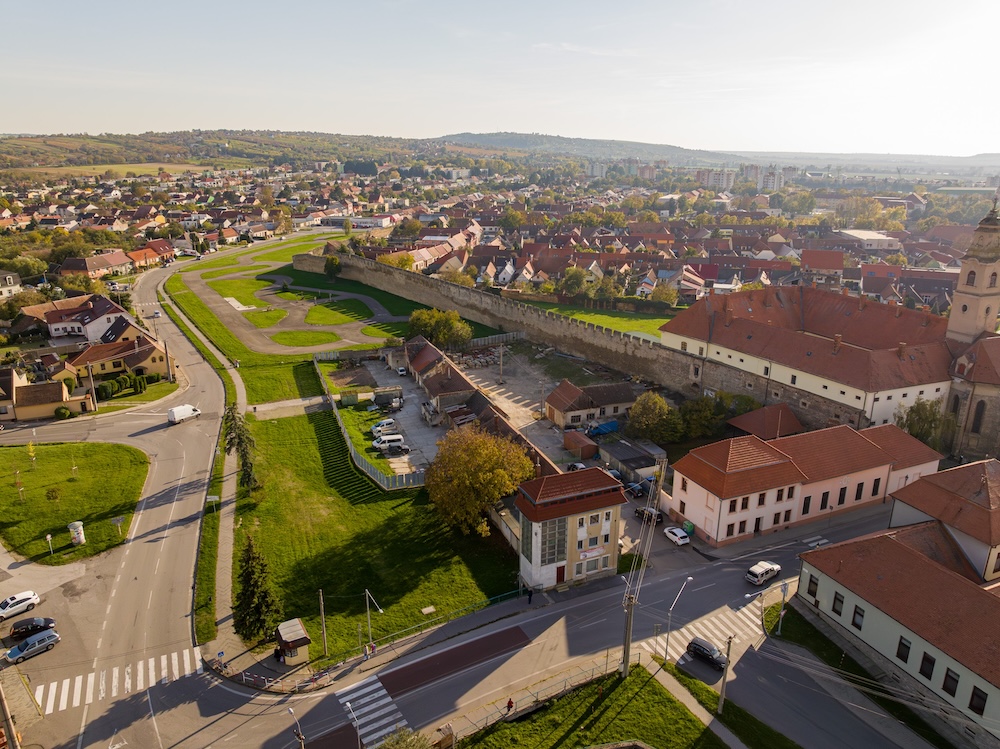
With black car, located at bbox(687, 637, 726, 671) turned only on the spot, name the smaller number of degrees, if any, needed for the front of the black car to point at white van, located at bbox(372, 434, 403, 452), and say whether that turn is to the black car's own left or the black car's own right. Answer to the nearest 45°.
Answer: approximately 180°

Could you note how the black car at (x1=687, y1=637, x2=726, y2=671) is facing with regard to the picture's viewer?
facing the viewer and to the right of the viewer

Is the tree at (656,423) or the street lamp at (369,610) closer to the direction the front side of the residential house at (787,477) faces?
the street lamp

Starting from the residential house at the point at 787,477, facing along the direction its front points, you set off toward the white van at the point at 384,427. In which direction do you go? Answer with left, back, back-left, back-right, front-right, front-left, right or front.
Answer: back-right

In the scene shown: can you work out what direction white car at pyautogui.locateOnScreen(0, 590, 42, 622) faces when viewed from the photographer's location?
facing the viewer and to the left of the viewer

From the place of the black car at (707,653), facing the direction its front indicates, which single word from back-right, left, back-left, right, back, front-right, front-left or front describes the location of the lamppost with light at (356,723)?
right

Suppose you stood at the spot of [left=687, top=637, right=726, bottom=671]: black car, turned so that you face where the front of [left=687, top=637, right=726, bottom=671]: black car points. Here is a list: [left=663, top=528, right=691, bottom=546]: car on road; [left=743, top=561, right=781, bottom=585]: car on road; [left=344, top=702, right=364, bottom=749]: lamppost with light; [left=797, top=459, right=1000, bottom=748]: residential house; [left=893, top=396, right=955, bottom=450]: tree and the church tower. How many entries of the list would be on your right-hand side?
1

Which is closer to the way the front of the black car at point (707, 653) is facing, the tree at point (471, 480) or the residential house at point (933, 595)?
the residential house

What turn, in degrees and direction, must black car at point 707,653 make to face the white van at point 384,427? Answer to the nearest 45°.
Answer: approximately 180°

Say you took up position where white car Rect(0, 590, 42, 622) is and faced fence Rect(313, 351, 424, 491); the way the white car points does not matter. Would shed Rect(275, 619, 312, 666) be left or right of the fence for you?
right

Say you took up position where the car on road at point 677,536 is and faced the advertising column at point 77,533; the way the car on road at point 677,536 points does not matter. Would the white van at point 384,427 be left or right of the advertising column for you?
right

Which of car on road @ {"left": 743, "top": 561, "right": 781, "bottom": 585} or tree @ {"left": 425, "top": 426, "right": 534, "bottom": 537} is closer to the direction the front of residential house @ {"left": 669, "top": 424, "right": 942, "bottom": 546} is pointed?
the car on road

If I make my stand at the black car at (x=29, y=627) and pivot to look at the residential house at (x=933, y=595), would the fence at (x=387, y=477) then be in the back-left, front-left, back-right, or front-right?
front-left

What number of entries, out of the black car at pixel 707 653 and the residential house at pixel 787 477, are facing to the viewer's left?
0

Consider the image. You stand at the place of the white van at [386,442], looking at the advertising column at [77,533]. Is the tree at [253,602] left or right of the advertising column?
left
